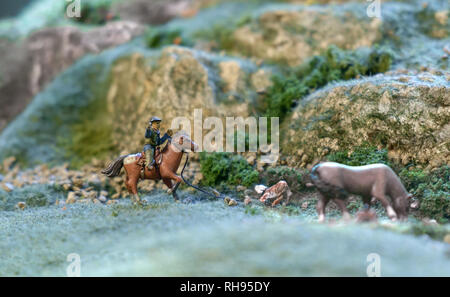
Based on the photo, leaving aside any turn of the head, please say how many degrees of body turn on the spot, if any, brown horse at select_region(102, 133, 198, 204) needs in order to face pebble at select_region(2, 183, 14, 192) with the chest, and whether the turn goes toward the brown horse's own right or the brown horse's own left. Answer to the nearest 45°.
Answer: approximately 135° to the brown horse's own left

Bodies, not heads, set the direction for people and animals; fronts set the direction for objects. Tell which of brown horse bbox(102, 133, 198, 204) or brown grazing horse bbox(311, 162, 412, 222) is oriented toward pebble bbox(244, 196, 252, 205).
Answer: the brown horse

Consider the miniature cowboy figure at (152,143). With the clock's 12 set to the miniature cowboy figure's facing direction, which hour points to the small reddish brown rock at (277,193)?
The small reddish brown rock is roughly at 12 o'clock from the miniature cowboy figure.

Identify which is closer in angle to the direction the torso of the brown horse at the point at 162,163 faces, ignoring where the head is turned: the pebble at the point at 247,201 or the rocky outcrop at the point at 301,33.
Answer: the pebble

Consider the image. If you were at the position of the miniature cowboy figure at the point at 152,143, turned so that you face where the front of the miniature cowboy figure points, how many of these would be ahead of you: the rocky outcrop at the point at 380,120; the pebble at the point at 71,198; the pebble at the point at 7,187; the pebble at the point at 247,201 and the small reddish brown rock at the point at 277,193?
3

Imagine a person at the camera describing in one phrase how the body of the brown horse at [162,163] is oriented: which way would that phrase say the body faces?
to the viewer's right

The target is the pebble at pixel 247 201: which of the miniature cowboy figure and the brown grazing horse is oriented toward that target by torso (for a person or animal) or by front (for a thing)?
the miniature cowboy figure

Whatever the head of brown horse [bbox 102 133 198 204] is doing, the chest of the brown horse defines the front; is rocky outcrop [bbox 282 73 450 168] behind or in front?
in front

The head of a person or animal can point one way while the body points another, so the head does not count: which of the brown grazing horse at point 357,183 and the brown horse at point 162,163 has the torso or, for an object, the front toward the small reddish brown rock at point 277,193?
the brown horse

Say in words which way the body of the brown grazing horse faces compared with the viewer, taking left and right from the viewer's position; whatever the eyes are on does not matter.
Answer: facing to the right of the viewer

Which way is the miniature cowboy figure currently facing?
to the viewer's right
